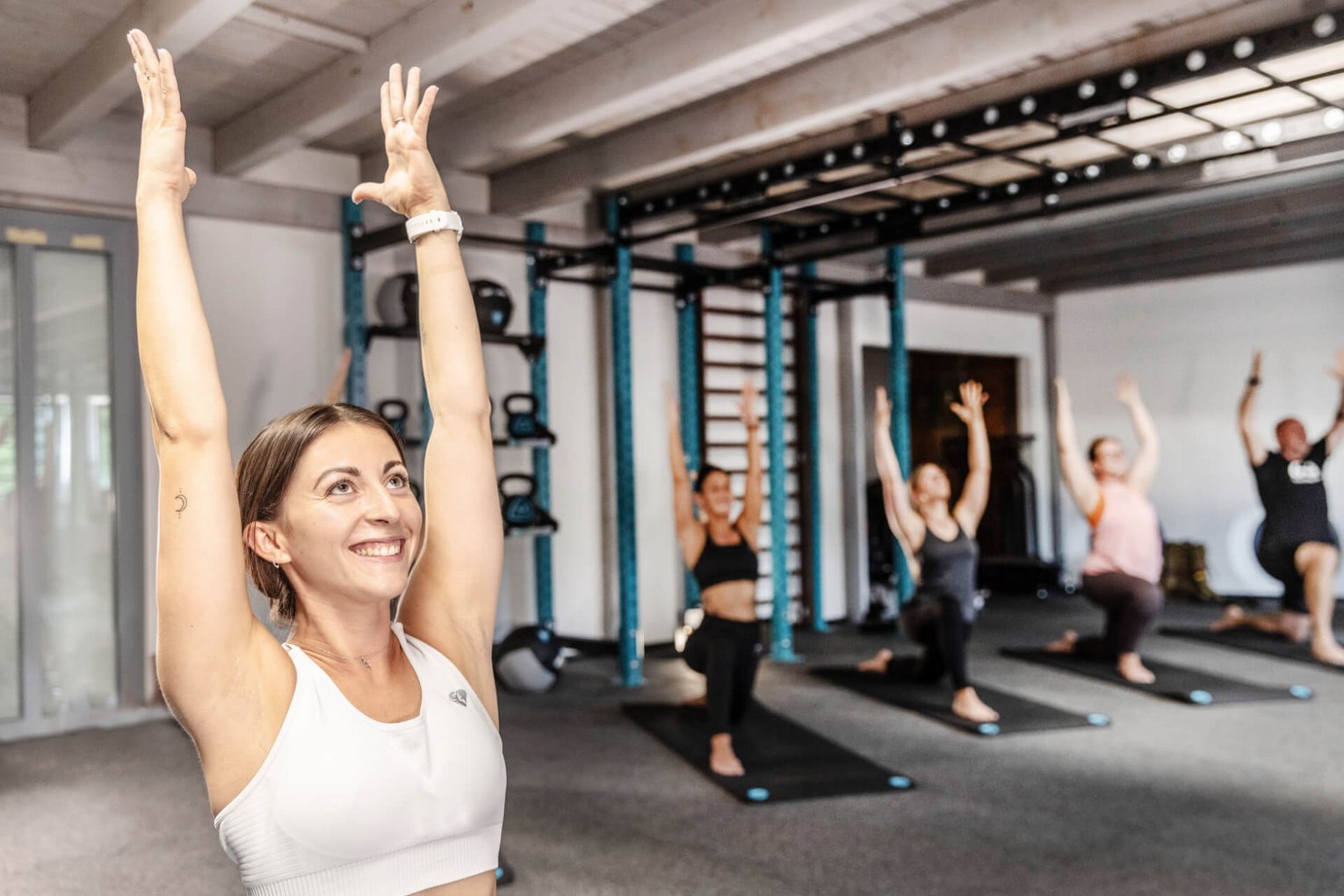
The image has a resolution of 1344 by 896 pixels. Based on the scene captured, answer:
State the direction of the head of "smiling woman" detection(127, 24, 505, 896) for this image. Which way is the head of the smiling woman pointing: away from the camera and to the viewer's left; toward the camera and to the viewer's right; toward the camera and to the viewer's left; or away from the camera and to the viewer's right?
toward the camera and to the viewer's right

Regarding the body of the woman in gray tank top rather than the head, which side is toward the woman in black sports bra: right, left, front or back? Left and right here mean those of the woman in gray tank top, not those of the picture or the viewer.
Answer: right

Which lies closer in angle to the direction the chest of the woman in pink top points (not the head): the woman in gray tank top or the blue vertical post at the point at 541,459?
the woman in gray tank top

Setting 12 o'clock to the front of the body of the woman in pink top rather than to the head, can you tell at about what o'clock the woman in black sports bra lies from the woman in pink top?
The woman in black sports bra is roughly at 3 o'clock from the woman in pink top.

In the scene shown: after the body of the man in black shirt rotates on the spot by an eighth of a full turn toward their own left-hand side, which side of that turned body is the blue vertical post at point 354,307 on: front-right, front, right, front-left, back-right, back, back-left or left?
back-right

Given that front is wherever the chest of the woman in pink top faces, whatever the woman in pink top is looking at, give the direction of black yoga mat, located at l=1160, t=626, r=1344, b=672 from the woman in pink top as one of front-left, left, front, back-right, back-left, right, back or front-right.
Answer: left

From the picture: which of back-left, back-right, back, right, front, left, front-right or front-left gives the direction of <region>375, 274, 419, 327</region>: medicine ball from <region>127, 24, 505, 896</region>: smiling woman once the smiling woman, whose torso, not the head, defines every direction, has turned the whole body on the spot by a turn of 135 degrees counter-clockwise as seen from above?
front

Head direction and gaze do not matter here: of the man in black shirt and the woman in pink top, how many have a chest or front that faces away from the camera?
0

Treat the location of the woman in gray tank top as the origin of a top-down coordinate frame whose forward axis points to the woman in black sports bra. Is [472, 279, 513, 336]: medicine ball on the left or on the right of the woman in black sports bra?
right

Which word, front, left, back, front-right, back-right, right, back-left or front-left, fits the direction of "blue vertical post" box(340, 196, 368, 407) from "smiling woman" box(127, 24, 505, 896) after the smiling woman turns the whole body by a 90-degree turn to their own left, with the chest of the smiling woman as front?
front-left

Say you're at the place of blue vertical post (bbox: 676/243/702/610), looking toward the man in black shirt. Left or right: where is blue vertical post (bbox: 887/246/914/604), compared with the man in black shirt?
left

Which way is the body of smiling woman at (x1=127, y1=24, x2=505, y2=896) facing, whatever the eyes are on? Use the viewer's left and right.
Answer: facing the viewer and to the right of the viewer
